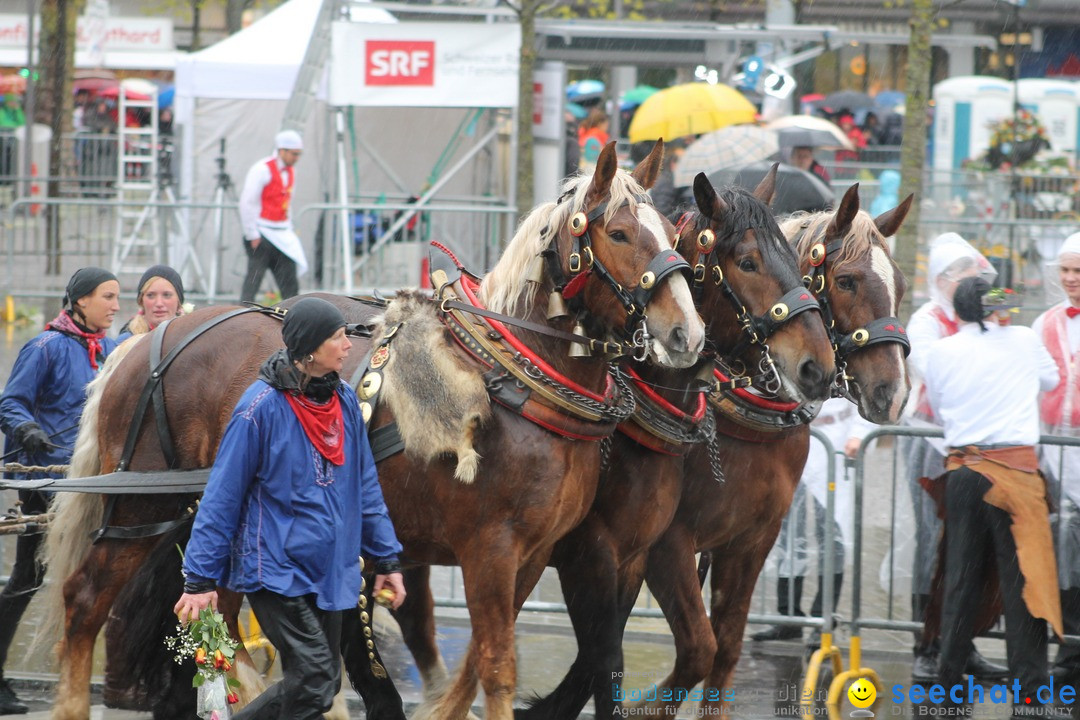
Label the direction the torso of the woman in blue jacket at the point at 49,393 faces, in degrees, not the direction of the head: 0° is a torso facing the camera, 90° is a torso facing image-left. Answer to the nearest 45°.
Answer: approximately 315°

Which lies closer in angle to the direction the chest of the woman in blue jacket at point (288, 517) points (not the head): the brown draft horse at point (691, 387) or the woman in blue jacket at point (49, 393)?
the brown draft horse

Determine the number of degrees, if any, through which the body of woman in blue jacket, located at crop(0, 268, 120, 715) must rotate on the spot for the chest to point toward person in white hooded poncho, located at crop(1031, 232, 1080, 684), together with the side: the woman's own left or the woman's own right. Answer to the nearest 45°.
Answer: approximately 45° to the woman's own left

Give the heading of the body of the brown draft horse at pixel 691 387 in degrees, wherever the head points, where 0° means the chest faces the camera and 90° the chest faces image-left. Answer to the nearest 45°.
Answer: approximately 315°

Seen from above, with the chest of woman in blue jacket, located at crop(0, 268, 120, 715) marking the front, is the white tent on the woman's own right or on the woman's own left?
on the woman's own left

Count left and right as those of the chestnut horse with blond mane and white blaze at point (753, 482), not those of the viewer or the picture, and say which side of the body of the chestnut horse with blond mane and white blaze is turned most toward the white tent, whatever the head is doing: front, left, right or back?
back

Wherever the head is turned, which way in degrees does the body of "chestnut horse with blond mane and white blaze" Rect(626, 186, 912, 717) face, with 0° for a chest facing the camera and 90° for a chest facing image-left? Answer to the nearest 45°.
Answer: approximately 315°
